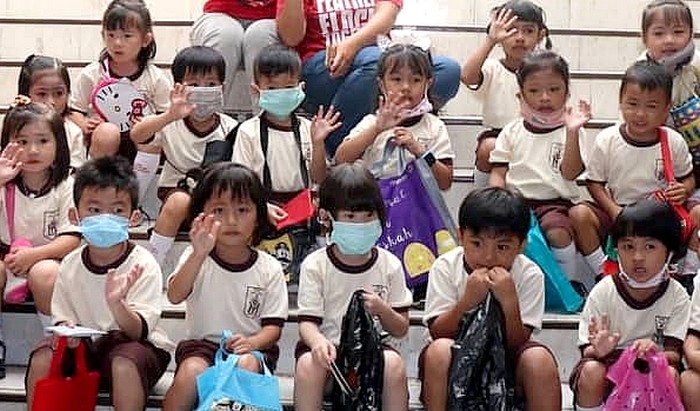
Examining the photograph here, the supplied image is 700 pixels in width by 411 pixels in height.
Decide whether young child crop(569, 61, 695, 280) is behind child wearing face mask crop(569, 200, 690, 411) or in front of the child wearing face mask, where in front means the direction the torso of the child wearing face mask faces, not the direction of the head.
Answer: behind

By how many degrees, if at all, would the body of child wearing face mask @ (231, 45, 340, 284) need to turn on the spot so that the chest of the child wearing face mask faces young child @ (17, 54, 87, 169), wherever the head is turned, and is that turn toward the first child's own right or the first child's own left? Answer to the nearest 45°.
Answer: approximately 90° to the first child's own right

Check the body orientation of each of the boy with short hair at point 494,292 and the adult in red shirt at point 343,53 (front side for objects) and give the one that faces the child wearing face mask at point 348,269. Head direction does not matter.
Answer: the adult in red shirt

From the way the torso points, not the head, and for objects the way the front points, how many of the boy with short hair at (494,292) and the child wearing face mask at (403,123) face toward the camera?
2

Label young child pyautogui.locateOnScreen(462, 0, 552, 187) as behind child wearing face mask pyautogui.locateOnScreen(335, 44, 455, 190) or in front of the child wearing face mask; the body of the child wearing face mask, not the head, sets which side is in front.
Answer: behind

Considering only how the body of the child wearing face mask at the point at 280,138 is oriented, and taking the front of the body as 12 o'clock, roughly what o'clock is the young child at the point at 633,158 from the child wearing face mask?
The young child is roughly at 9 o'clock from the child wearing face mask.

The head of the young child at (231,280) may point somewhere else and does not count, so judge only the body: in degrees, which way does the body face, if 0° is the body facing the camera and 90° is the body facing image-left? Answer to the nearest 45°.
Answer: approximately 0°
